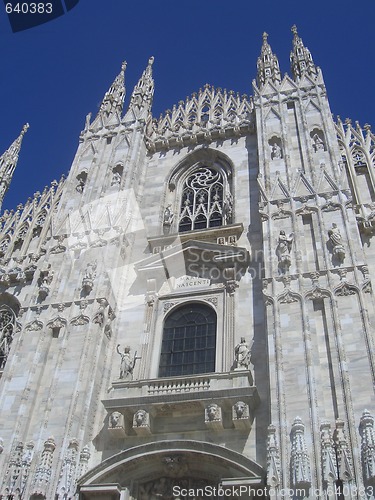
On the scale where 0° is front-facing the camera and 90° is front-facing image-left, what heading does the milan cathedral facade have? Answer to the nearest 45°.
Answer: approximately 0°
